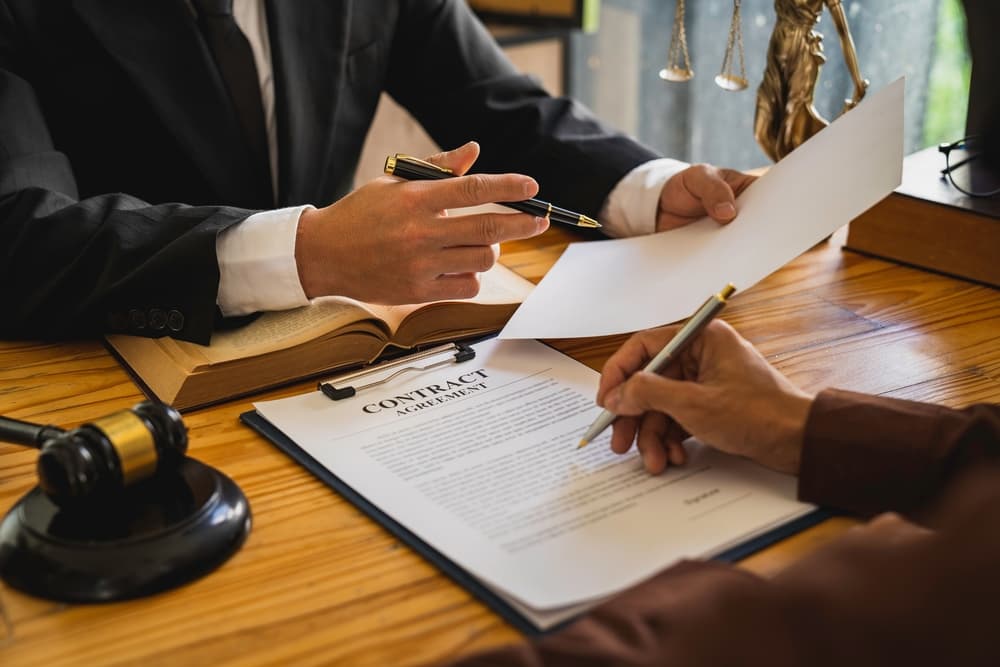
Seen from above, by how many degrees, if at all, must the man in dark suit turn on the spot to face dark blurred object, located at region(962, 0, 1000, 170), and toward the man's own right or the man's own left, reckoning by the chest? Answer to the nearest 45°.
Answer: approximately 45° to the man's own left

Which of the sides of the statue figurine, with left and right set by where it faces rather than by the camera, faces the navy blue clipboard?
front

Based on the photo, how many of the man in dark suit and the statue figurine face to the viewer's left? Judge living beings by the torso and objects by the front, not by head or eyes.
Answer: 0

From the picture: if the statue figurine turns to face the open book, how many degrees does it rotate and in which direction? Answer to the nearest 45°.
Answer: approximately 45° to its right

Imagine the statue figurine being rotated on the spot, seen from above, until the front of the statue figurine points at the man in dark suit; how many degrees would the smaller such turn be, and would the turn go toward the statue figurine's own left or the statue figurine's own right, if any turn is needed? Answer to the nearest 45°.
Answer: approximately 90° to the statue figurine's own right

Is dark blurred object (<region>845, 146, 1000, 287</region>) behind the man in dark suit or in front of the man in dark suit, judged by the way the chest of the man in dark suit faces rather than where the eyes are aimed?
in front

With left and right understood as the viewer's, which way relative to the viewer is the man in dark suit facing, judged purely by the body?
facing the viewer and to the right of the viewer
